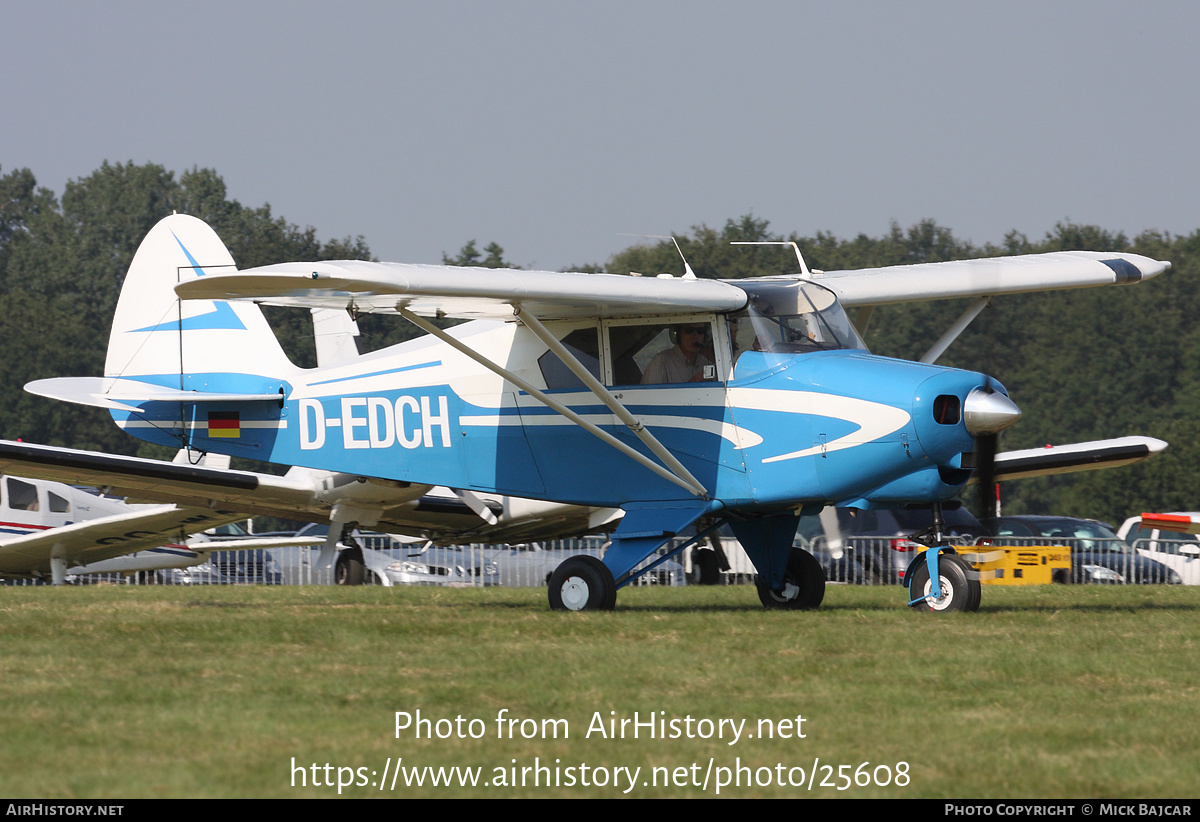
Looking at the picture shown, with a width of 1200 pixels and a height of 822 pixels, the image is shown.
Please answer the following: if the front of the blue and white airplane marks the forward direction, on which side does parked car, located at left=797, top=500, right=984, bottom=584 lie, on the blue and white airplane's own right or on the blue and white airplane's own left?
on the blue and white airplane's own left

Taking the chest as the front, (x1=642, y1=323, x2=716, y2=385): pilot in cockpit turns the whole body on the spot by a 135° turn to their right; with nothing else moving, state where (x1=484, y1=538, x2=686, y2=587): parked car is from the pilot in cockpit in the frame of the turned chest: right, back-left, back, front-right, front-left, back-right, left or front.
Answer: right

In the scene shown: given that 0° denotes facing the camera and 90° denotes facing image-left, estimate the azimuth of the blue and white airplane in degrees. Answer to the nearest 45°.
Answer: approximately 315°

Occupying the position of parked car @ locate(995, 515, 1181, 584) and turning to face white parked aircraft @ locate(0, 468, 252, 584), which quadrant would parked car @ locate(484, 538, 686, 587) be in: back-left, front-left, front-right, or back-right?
front-right

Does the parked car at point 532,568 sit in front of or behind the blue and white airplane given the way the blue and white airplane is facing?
behind

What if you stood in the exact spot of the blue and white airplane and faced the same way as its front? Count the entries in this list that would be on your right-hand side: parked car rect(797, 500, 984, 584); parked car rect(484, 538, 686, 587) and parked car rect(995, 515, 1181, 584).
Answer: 0

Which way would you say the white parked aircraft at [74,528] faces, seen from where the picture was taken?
facing the viewer and to the left of the viewer

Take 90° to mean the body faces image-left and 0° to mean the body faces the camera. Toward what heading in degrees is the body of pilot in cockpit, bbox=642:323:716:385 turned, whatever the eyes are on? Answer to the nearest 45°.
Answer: approximately 315°

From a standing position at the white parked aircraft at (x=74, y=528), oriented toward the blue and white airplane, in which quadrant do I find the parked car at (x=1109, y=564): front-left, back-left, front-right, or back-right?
front-left

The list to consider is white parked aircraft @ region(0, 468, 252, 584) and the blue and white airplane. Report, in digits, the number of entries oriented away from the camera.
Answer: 0

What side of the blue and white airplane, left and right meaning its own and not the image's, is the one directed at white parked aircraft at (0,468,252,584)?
back

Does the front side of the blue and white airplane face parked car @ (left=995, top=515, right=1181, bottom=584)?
no

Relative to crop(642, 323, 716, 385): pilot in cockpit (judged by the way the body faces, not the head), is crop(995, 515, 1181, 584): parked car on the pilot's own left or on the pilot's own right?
on the pilot's own left

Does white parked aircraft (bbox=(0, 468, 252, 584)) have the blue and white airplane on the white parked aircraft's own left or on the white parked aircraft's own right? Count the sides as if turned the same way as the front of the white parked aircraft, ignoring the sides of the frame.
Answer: on the white parked aircraft's own left

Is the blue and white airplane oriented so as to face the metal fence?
no

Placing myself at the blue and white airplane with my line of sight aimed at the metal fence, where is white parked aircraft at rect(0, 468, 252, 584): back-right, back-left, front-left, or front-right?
front-left
